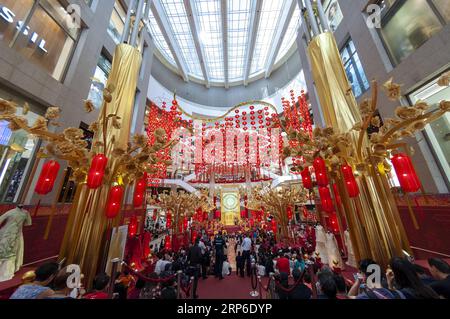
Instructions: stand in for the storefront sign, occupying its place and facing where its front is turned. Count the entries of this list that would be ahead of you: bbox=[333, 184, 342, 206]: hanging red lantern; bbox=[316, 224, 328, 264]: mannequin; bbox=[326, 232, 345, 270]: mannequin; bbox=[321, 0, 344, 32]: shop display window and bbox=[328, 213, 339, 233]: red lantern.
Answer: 5

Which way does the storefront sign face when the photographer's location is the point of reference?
facing the viewer and to the right of the viewer

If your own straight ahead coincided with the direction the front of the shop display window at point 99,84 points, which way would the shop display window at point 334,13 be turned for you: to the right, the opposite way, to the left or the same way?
the opposite way

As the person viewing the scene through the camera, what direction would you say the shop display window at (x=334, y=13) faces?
facing the viewer and to the left of the viewer

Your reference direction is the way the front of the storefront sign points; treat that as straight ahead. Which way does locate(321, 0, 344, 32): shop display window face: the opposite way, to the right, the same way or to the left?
the opposite way

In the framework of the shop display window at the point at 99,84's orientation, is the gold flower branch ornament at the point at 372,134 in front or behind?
in front

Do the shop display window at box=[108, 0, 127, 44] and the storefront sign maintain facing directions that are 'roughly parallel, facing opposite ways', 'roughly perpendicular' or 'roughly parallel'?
roughly parallel

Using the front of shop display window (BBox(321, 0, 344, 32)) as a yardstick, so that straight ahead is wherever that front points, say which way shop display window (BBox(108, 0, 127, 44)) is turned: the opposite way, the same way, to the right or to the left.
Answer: the opposite way

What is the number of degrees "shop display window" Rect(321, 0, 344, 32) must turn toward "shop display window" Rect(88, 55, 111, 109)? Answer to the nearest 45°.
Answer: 0° — it already faces it

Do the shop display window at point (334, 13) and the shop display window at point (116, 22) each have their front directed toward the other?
yes

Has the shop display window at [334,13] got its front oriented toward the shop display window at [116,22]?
yes

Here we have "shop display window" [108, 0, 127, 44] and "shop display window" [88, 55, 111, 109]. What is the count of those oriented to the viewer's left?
0

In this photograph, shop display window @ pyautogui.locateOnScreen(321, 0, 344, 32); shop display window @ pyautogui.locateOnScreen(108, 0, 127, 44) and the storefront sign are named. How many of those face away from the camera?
0
